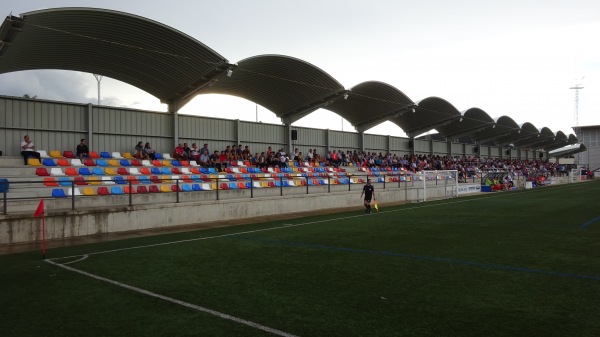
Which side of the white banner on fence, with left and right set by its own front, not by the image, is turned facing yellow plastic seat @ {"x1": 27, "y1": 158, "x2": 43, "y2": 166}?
right

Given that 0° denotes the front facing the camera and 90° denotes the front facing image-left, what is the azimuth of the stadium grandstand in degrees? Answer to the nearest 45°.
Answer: approximately 315°

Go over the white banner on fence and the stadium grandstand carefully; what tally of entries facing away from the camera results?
0

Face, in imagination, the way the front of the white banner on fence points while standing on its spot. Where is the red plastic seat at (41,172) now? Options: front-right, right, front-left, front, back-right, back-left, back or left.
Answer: right

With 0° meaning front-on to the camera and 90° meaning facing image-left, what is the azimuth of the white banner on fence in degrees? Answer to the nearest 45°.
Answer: approximately 315°

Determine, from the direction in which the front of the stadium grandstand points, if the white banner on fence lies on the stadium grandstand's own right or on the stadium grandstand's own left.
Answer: on the stadium grandstand's own left

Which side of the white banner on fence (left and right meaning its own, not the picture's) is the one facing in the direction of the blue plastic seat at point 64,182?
right

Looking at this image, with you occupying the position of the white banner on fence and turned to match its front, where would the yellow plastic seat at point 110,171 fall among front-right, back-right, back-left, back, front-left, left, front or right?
right
